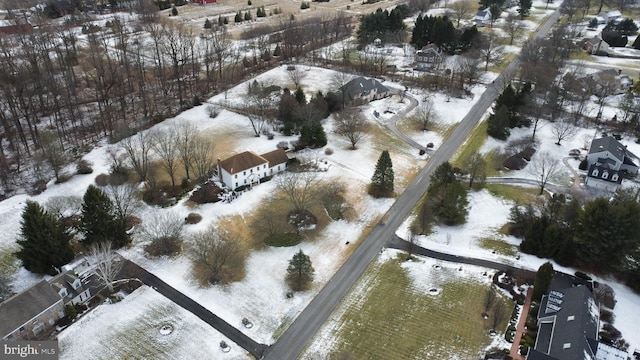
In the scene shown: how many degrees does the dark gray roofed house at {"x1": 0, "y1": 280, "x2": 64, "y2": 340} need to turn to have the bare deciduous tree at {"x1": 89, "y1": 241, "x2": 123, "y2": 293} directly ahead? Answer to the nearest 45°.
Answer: approximately 45° to its left

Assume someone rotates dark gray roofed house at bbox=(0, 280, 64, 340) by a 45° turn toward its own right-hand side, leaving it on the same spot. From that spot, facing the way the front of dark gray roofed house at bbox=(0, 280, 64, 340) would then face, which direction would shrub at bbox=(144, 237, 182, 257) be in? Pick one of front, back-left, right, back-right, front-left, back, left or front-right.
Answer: left

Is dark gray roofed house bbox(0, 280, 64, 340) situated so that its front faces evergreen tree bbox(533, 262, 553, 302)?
no

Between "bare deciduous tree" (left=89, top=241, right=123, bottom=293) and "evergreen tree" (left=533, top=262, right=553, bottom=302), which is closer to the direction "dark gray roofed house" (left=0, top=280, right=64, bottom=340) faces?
the evergreen tree

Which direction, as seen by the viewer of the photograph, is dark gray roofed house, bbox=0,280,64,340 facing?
facing the viewer and to the right of the viewer

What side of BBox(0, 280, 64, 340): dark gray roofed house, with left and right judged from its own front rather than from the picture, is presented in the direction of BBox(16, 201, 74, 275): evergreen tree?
left

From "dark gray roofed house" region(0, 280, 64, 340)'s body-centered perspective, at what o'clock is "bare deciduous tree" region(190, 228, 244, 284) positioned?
The bare deciduous tree is roughly at 11 o'clock from the dark gray roofed house.

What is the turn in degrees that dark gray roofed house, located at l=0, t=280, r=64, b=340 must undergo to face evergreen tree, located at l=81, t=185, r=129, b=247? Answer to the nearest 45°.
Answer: approximately 90° to its left
